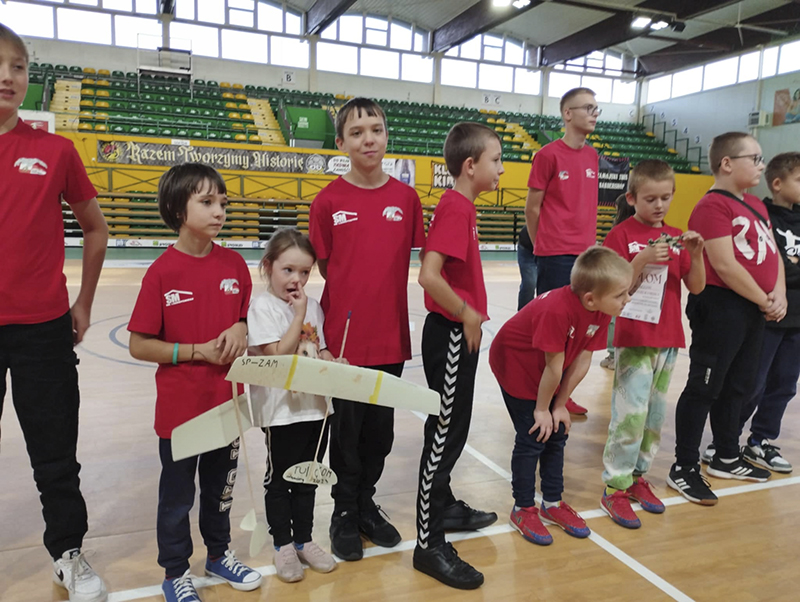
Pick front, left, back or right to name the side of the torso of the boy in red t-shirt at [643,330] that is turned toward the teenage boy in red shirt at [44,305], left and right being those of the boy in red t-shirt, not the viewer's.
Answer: right

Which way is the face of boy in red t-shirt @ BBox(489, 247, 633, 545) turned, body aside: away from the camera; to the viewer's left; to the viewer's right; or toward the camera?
to the viewer's right

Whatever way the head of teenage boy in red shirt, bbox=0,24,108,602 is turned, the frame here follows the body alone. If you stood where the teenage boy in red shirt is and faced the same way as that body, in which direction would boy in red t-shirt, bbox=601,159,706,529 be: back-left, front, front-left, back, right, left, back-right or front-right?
left

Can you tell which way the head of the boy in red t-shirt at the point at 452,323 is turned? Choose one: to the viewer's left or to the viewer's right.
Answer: to the viewer's right

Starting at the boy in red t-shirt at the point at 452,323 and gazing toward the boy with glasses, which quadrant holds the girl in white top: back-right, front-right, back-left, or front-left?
back-left

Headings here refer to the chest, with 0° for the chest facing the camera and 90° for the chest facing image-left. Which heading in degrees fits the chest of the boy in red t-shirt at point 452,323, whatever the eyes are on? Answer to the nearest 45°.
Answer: approximately 270°

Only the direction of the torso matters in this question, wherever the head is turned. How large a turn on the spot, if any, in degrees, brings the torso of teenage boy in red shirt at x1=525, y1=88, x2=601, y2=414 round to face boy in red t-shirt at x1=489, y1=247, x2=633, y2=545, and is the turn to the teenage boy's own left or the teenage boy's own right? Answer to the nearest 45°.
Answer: approximately 45° to the teenage boy's own right
